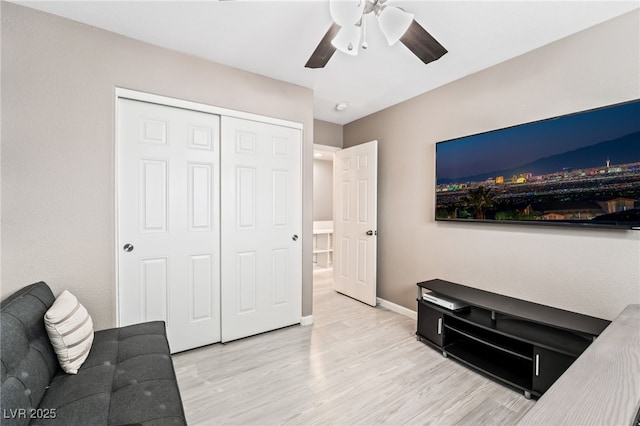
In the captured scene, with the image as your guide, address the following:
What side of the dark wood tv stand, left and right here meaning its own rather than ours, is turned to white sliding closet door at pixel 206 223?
front

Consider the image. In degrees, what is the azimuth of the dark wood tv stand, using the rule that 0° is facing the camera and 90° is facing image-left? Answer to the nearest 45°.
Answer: approximately 45°

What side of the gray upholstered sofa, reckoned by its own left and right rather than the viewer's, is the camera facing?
right

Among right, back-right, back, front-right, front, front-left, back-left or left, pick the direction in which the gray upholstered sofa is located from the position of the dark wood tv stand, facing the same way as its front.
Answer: front

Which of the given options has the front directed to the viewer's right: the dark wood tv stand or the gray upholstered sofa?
the gray upholstered sofa

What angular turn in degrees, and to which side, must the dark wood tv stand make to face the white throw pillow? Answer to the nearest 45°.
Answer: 0° — it already faces it

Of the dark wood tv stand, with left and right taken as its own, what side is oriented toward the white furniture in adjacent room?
right

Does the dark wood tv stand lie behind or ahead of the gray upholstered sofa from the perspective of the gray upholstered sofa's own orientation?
ahead

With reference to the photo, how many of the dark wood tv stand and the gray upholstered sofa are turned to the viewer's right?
1

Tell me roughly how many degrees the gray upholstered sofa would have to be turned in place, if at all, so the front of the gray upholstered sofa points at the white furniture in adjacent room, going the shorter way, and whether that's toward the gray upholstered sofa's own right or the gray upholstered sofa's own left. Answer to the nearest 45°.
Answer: approximately 45° to the gray upholstered sofa's own left

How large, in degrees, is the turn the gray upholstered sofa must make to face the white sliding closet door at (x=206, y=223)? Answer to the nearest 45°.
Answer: approximately 45° to its left
